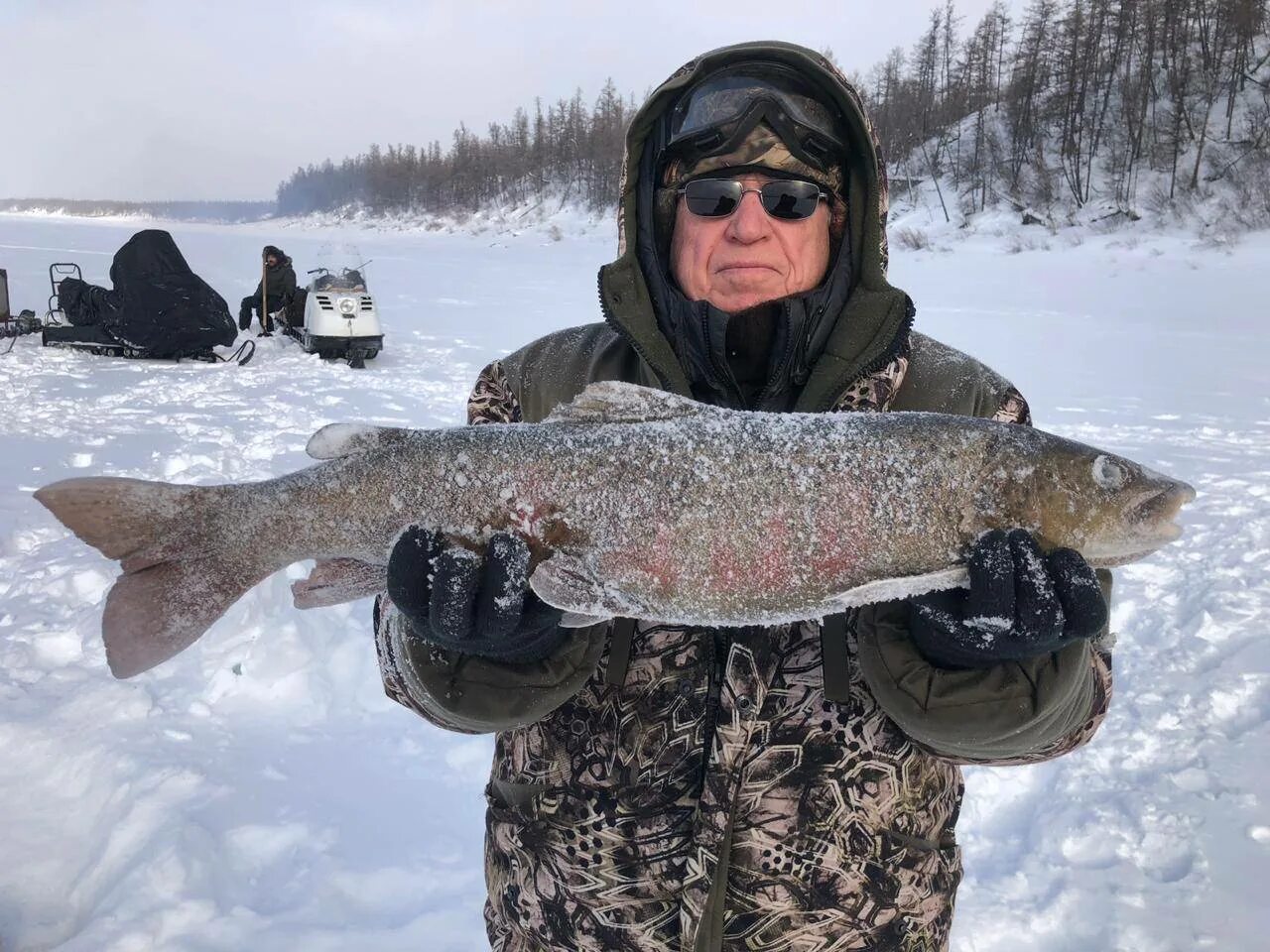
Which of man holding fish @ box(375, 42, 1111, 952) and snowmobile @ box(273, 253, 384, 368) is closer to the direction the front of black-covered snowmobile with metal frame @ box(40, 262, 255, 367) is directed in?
the snowmobile

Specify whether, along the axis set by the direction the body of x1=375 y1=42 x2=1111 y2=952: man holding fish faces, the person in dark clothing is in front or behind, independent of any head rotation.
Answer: behind

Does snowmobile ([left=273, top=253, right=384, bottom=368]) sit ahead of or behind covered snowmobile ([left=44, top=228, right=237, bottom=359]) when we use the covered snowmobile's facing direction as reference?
ahead

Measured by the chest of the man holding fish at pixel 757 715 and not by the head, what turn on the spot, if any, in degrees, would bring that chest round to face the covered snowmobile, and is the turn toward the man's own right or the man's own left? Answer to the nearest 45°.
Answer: approximately 135° to the man's own right

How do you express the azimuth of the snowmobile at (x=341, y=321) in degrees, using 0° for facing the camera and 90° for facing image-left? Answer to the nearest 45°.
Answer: approximately 315°

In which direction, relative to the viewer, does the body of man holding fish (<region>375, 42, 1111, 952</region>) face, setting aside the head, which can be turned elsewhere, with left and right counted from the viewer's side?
facing the viewer

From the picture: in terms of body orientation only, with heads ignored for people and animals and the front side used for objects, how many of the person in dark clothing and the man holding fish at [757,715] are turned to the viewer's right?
0
